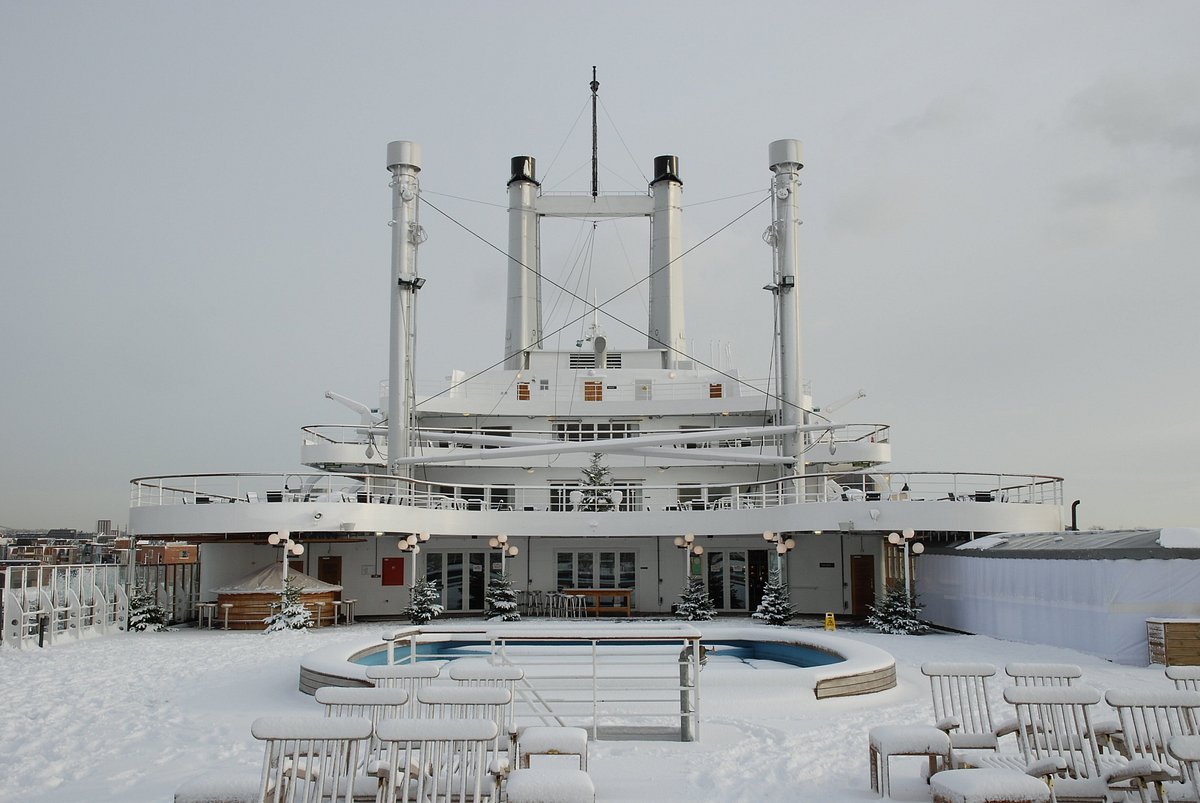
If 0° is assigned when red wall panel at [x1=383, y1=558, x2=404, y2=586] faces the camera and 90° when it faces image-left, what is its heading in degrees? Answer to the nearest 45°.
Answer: approximately 0°

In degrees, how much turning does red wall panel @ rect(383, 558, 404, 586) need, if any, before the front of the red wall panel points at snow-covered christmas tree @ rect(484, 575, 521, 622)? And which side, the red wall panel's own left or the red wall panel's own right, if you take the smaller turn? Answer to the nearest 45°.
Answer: approximately 45° to the red wall panel's own left

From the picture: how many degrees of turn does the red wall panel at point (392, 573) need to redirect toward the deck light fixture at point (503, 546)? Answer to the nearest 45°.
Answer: approximately 45° to its left

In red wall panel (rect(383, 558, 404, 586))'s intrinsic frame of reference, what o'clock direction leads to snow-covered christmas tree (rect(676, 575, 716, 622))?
The snow-covered christmas tree is roughly at 10 o'clock from the red wall panel.

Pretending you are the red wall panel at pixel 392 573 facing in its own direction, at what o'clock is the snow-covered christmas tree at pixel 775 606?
The snow-covered christmas tree is roughly at 10 o'clock from the red wall panel.

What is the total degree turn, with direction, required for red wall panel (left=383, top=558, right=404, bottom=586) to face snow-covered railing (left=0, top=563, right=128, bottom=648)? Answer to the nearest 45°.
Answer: approximately 45° to its right

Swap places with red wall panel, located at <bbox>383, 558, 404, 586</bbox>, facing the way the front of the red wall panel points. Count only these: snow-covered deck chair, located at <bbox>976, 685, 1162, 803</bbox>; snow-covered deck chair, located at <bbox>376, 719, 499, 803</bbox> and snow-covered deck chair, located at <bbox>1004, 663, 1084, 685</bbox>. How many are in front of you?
3

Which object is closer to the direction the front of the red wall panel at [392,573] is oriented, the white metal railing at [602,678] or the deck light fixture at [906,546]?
the white metal railing

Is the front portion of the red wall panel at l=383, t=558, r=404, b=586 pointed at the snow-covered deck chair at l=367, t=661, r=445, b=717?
yes

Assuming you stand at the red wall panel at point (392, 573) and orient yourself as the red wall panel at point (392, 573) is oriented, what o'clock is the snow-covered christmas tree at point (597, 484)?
The snow-covered christmas tree is roughly at 8 o'clock from the red wall panel.

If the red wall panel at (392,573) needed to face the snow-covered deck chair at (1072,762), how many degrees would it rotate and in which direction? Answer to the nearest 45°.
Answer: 0° — it already faces it
